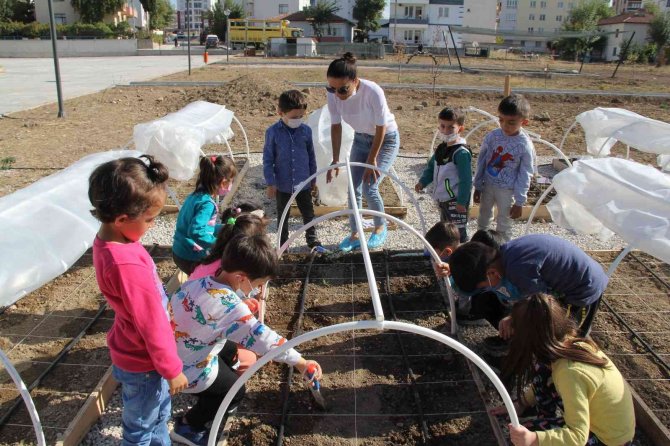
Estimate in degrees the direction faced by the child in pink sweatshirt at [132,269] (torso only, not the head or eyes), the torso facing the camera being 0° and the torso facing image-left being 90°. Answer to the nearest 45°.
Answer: approximately 270°

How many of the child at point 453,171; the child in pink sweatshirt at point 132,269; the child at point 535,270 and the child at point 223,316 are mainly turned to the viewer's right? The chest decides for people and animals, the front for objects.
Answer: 2

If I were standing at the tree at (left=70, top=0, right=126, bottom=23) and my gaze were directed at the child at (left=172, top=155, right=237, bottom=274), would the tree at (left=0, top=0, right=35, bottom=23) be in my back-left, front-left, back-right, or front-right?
back-right

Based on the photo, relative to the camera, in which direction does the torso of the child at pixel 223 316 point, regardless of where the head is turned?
to the viewer's right

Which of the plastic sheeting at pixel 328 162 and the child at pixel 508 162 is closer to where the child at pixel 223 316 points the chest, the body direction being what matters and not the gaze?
the child

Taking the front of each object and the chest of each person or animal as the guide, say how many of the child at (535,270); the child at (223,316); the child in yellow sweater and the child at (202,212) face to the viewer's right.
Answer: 2

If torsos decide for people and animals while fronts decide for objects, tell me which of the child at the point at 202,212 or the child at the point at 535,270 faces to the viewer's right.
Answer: the child at the point at 202,212

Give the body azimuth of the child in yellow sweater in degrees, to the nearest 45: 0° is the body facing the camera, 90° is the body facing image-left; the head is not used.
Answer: approximately 90°

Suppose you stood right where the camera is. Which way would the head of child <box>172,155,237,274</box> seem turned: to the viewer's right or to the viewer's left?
to the viewer's right

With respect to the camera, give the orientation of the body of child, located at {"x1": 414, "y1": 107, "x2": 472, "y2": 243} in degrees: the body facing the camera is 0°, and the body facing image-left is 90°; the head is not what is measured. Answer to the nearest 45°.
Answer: approximately 45°

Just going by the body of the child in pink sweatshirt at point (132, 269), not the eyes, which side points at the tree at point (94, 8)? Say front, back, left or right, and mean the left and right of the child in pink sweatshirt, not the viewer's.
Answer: left

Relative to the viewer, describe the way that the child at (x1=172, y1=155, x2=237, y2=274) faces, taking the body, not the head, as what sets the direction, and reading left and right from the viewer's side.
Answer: facing to the right of the viewer

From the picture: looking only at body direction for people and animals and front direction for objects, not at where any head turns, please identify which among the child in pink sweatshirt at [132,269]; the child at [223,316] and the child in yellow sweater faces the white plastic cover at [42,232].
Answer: the child in yellow sweater

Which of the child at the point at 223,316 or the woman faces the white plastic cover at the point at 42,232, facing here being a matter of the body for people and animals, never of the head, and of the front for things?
the woman

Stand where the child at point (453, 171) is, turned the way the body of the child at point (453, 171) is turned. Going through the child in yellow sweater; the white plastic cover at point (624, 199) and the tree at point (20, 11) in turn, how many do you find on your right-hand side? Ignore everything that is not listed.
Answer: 1
